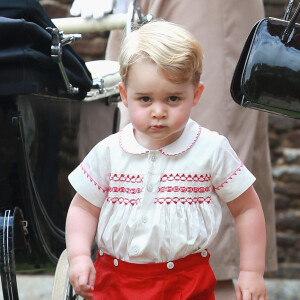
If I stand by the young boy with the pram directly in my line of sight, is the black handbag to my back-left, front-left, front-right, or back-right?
back-right

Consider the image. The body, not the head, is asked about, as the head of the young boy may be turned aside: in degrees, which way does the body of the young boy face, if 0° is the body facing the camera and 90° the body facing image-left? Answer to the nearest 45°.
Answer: approximately 0°

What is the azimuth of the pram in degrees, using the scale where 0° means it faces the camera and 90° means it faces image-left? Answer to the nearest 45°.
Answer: approximately 45°

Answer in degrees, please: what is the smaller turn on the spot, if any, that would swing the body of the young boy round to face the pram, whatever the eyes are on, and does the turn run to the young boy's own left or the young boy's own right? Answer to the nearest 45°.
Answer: approximately 135° to the young boy's own right
